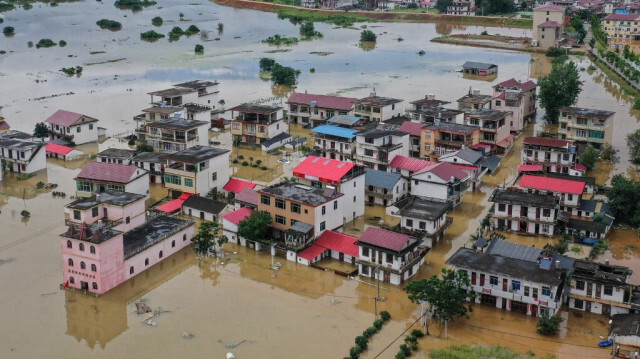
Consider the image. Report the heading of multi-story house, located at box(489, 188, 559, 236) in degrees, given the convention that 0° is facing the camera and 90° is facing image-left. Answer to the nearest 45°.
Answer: approximately 0°

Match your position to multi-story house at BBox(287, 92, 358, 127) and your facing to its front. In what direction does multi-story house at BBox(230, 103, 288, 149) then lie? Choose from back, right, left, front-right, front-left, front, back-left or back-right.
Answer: front-right

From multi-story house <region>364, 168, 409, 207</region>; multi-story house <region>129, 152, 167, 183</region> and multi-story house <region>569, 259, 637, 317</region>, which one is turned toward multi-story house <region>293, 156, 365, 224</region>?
multi-story house <region>364, 168, 409, 207</region>

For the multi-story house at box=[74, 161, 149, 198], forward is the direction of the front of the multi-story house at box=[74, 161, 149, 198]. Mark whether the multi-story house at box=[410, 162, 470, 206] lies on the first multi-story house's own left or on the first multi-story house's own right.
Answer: on the first multi-story house's own left

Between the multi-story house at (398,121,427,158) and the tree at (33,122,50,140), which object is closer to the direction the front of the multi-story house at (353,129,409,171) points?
the tree

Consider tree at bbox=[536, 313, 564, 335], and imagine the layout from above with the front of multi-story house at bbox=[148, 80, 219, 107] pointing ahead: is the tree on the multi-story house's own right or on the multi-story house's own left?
on the multi-story house's own left

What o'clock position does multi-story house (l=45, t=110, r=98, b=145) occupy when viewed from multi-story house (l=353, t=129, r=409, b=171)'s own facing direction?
multi-story house (l=45, t=110, r=98, b=145) is roughly at 2 o'clock from multi-story house (l=353, t=129, r=409, b=171).

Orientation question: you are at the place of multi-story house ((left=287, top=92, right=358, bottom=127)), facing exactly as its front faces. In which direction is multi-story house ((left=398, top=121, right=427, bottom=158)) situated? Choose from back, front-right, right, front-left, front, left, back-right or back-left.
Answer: front-left

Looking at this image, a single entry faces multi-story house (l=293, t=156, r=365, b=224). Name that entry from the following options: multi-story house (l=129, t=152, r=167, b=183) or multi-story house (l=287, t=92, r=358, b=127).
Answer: multi-story house (l=287, t=92, r=358, b=127)

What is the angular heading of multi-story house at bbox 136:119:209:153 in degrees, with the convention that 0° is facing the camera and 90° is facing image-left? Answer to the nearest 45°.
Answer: approximately 45°
